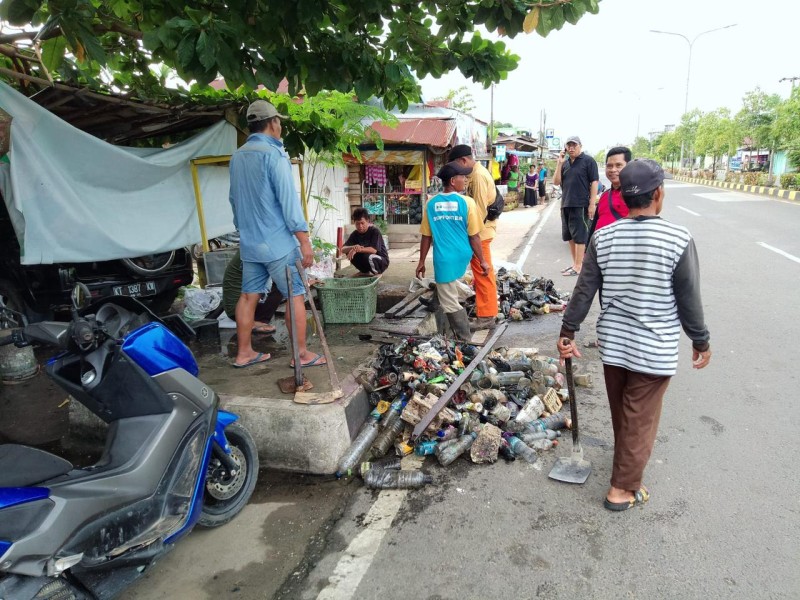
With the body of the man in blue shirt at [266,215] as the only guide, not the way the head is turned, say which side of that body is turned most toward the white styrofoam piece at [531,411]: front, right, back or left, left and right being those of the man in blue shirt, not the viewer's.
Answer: right

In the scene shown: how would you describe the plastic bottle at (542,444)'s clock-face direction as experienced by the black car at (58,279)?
The plastic bottle is roughly at 5 o'clock from the black car.

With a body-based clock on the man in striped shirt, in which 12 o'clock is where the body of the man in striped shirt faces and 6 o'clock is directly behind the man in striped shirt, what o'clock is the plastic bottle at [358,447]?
The plastic bottle is roughly at 9 o'clock from the man in striped shirt.

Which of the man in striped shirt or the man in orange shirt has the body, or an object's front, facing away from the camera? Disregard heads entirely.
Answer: the man in striped shirt

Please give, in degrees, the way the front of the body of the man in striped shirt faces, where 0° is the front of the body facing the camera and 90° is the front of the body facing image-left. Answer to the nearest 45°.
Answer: approximately 180°

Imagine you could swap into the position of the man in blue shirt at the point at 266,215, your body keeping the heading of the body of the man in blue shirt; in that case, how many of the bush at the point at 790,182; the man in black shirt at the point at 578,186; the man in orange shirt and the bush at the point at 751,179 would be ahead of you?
4

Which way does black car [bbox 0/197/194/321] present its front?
away from the camera

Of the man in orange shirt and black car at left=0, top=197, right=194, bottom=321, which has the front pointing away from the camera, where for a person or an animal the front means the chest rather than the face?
the black car

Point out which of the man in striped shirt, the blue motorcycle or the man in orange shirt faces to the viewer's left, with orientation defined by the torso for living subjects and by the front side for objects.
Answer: the man in orange shirt

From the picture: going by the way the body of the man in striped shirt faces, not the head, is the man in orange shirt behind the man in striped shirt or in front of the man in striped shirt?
in front

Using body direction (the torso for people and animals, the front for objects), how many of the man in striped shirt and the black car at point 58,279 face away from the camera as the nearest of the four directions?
2

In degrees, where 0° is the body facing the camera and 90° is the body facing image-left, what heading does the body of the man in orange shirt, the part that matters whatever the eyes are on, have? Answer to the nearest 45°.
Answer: approximately 90°

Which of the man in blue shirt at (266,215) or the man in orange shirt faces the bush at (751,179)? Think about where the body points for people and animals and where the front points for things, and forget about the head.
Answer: the man in blue shirt
